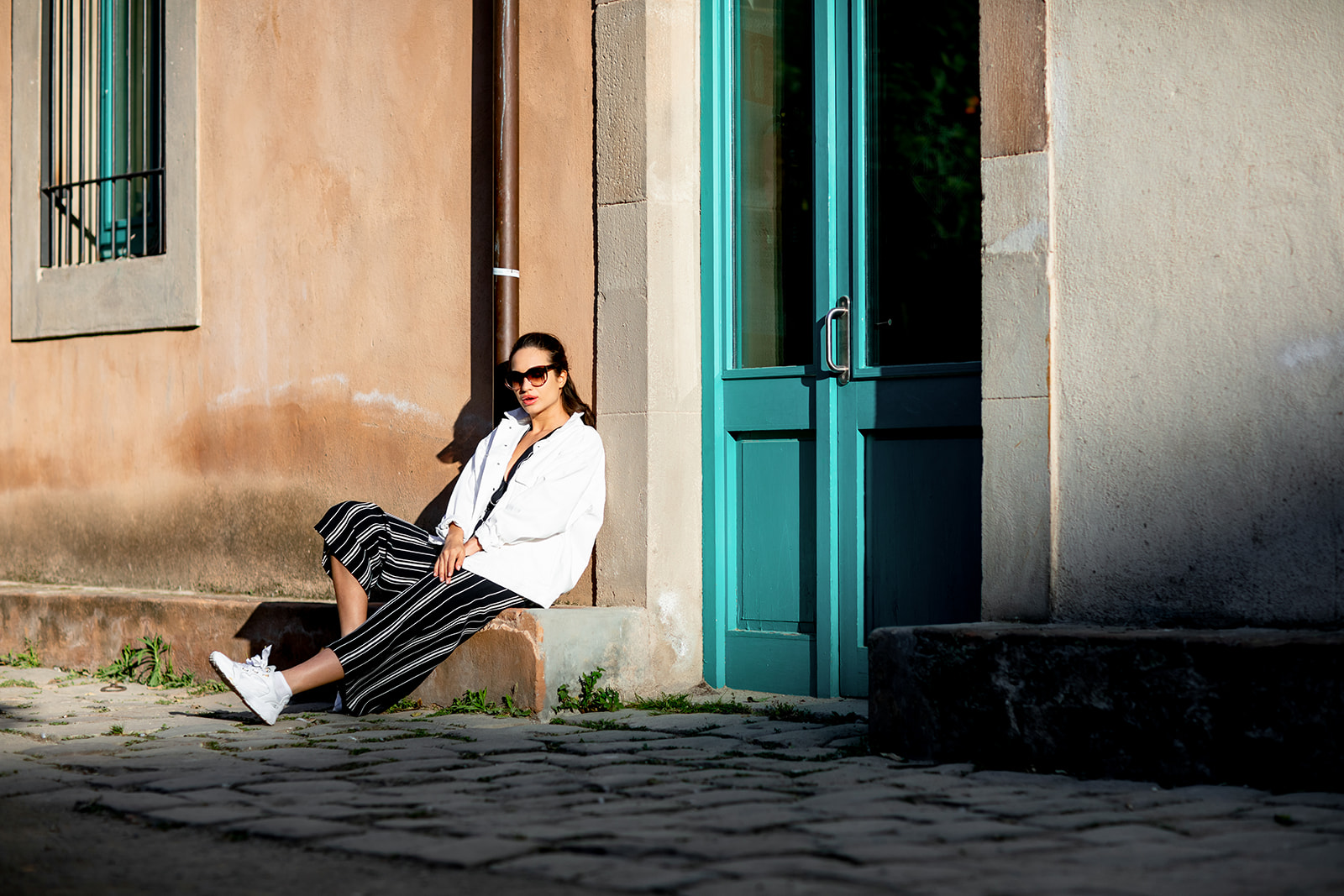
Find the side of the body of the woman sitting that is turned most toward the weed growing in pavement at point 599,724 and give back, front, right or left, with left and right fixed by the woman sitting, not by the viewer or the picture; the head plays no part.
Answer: left

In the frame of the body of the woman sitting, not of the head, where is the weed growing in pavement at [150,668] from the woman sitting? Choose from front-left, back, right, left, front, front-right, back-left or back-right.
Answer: right

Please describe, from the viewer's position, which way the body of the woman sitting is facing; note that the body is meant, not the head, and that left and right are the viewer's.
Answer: facing the viewer and to the left of the viewer

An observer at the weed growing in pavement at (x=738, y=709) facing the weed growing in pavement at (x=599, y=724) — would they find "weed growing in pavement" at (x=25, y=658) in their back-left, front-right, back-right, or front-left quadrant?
front-right

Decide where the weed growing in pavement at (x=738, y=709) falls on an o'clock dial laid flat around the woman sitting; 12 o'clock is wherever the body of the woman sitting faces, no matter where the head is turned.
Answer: The weed growing in pavement is roughly at 8 o'clock from the woman sitting.

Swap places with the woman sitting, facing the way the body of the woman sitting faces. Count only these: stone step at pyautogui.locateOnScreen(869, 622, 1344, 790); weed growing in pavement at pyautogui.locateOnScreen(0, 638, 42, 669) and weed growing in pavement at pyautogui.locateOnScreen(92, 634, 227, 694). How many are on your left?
1

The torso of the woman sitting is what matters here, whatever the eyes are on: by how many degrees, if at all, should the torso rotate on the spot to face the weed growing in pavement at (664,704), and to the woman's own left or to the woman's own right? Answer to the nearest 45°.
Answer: approximately 135° to the woman's own left

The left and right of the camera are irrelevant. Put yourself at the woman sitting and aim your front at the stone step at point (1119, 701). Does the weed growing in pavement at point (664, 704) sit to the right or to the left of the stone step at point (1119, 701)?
left

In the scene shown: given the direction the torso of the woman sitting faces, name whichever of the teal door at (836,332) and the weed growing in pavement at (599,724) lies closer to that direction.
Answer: the weed growing in pavement

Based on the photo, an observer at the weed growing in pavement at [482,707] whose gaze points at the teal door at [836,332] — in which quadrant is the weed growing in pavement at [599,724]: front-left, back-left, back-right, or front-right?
front-right
